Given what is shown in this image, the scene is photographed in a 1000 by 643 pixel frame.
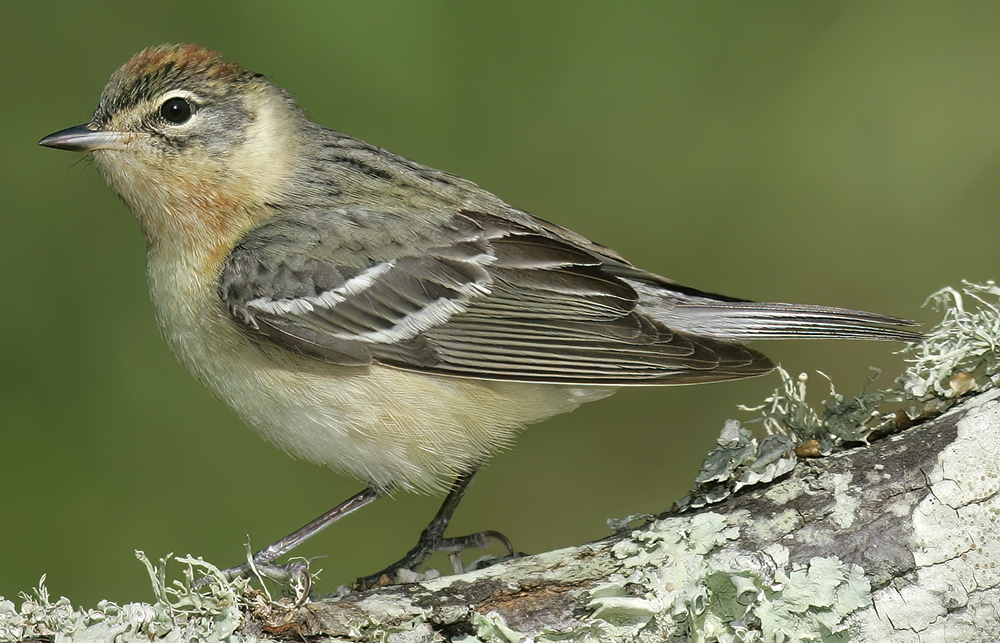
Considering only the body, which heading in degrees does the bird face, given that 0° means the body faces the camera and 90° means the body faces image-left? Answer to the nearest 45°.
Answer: approximately 90°
